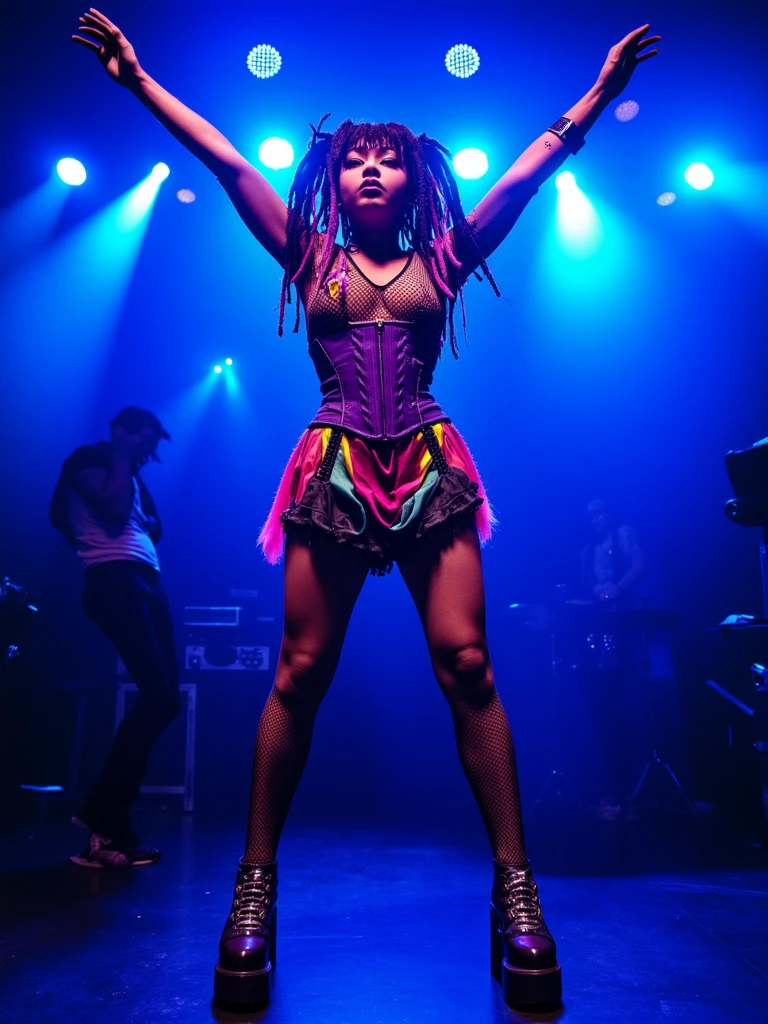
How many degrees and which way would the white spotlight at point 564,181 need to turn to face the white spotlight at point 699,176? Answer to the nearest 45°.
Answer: approximately 90° to its left

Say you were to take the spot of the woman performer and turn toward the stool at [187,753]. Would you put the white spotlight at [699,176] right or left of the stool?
right

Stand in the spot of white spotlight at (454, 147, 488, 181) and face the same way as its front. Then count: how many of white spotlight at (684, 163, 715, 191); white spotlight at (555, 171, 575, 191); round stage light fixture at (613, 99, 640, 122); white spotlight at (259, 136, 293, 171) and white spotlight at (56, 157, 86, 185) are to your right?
2

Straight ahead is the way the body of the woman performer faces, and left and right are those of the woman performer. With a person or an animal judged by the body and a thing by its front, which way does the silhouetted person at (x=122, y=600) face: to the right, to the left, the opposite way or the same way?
to the left

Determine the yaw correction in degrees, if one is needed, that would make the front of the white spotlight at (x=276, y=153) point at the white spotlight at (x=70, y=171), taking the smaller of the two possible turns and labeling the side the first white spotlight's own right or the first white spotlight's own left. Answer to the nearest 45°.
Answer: approximately 90° to the first white spotlight's own right

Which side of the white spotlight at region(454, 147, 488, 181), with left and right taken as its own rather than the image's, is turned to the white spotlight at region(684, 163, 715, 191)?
left

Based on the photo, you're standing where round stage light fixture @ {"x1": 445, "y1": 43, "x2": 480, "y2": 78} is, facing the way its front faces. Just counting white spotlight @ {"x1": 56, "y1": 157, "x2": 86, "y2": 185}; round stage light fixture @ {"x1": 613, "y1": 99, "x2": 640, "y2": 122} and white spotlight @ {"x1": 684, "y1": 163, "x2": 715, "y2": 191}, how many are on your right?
1

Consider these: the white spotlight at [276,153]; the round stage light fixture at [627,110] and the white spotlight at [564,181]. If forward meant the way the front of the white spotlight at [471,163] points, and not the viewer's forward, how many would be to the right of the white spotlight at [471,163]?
1

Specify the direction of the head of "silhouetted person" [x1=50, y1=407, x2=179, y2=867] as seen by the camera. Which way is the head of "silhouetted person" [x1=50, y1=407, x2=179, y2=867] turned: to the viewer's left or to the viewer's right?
to the viewer's right
